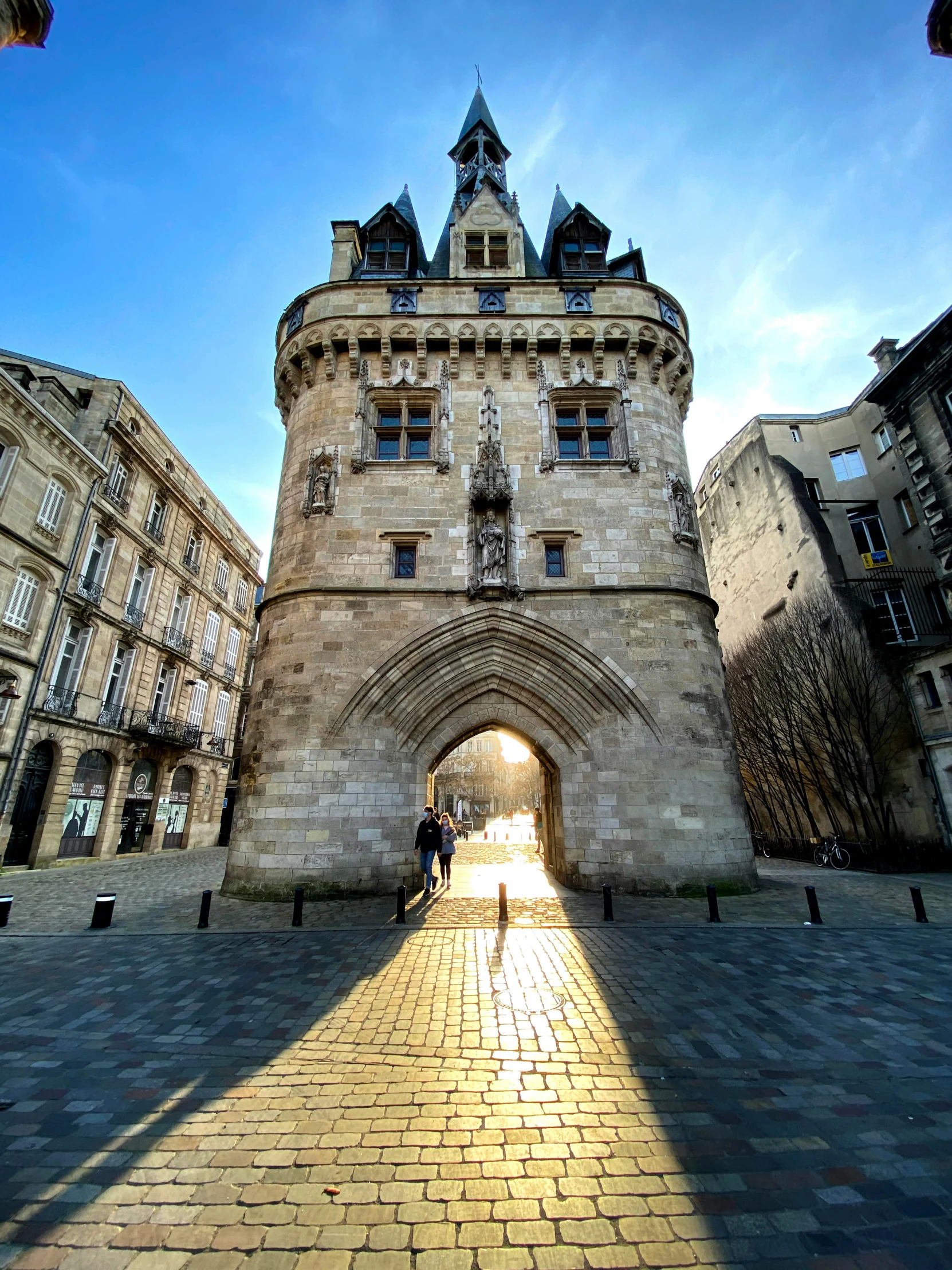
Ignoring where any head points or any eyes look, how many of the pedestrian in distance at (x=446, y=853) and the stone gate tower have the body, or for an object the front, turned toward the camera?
2

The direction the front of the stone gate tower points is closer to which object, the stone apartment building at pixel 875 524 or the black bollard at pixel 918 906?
the black bollard

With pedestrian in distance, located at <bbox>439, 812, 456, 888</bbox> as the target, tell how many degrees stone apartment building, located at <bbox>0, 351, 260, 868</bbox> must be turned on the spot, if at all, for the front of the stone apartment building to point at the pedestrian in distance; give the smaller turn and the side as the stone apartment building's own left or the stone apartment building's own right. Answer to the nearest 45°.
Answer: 0° — it already faces them

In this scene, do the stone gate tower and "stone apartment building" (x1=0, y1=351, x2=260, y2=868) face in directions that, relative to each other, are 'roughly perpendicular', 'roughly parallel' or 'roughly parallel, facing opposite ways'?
roughly perpendicular

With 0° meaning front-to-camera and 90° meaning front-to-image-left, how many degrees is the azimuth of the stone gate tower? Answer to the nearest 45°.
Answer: approximately 0°

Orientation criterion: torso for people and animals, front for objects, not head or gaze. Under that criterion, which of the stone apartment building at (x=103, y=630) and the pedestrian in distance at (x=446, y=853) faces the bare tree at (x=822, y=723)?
the stone apartment building

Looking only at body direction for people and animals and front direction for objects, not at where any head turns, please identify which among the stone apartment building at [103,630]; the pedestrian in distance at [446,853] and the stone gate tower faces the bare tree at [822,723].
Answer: the stone apartment building

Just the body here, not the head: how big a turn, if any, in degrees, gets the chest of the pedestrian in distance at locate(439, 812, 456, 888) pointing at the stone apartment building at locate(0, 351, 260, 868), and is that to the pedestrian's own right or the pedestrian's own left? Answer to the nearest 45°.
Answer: approximately 135° to the pedestrian's own right

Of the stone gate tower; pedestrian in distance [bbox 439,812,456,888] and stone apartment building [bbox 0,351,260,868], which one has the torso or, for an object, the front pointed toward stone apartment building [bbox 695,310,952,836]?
stone apartment building [bbox 0,351,260,868]

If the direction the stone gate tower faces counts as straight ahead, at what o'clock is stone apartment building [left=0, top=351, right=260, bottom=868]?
The stone apartment building is roughly at 4 o'clock from the stone gate tower.

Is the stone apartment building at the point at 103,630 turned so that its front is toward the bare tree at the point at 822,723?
yes

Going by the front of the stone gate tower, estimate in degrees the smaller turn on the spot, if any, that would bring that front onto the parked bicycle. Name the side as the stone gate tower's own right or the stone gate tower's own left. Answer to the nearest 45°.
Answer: approximately 135° to the stone gate tower's own left
